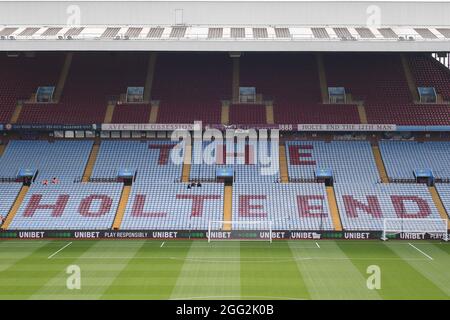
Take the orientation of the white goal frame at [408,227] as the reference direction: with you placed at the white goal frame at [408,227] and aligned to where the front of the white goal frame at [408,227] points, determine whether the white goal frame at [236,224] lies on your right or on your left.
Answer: on your right

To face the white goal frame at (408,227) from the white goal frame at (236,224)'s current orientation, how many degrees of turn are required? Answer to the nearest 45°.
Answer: approximately 90° to its left

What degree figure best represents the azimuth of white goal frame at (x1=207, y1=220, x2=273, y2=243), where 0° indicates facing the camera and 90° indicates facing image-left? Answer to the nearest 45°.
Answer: approximately 0°

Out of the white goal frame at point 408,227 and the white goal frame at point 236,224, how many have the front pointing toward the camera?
2

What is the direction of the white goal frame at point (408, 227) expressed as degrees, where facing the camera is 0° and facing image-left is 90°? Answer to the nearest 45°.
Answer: approximately 0°
